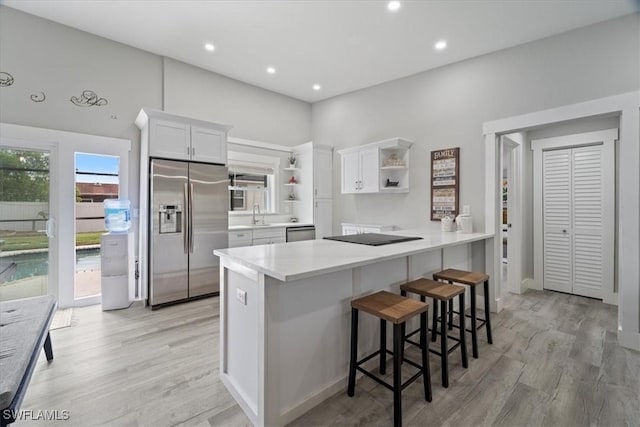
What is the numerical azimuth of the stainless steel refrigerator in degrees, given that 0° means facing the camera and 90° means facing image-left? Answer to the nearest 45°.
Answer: approximately 315°

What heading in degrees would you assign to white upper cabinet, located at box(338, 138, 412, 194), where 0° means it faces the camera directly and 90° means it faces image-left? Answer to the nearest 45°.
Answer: approximately 45°

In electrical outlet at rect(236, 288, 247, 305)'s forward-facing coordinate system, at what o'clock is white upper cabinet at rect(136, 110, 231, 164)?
The white upper cabinet is roughly at 4 o'clock from the electrical outlet.

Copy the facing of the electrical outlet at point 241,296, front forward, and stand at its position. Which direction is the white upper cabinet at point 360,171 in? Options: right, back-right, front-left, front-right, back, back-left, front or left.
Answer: back

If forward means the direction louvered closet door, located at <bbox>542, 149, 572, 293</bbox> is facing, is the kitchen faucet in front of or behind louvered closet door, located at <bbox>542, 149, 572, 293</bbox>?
in front

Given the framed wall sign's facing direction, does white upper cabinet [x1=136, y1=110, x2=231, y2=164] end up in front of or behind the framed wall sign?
in front

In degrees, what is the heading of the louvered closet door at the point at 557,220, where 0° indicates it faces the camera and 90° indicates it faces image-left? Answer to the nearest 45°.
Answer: approximately 45°

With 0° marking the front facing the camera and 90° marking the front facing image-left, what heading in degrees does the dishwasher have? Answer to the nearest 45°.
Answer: approximately 315°

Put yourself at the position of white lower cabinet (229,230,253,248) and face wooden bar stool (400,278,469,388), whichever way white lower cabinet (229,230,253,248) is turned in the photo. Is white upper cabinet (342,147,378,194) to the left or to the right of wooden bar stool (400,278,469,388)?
left

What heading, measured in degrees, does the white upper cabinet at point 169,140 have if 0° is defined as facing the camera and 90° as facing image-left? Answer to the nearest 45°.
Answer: approximately 315°
